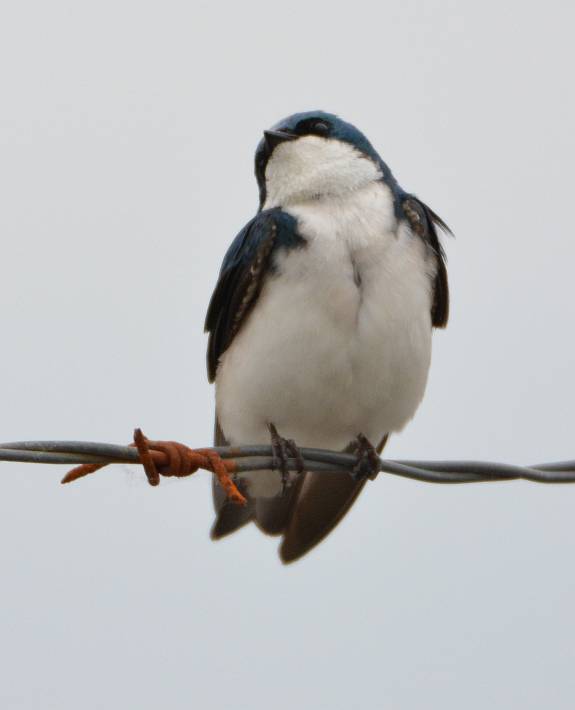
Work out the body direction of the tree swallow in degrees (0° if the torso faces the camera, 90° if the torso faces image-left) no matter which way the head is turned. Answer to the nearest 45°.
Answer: approximately 0°
